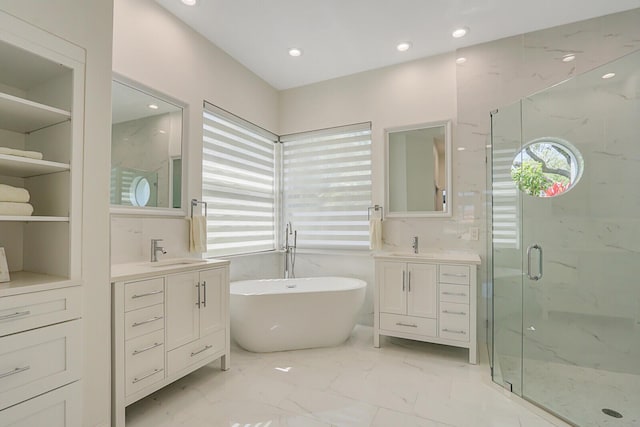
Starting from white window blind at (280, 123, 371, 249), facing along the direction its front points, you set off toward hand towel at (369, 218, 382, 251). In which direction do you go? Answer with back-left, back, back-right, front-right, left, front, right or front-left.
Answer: left

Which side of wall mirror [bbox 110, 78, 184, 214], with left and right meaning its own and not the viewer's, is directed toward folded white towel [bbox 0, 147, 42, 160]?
right

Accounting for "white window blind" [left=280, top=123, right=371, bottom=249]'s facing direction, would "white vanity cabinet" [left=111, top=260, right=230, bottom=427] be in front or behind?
in front

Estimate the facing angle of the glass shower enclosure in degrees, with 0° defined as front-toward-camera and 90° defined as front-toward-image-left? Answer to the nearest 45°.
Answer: approximately 45°

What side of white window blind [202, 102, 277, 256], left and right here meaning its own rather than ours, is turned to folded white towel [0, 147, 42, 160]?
right

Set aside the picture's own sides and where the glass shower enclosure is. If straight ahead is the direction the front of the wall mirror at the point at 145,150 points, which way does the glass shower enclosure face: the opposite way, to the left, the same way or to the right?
the opposite way

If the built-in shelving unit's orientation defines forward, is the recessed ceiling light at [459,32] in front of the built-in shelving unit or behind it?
in front

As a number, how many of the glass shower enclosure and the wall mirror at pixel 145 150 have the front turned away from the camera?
0

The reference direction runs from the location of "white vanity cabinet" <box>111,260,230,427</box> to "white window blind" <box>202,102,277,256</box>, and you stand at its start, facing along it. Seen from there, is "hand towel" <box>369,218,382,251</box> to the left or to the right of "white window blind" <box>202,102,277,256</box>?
right

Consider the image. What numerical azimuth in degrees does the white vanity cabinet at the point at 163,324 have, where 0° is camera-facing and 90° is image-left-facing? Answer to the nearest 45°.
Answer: approximately 315°
